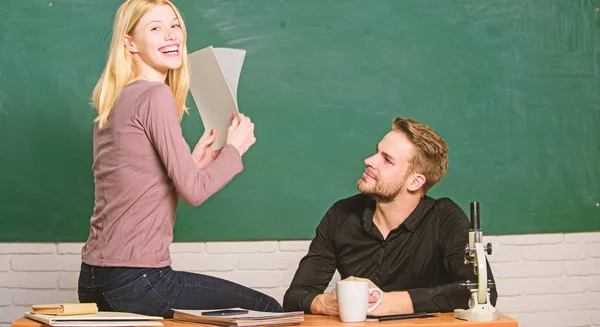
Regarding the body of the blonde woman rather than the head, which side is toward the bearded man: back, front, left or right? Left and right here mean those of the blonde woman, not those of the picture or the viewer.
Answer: front

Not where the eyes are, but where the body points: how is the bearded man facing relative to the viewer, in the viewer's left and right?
facing the viewer and to the left of the viewer

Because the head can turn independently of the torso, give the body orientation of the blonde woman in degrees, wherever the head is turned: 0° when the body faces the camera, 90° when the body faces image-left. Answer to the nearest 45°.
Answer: approximately 225°

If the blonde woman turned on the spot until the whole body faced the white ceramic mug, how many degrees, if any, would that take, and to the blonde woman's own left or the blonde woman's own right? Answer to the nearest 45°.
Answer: approximately 45° to the blonde woman's own right

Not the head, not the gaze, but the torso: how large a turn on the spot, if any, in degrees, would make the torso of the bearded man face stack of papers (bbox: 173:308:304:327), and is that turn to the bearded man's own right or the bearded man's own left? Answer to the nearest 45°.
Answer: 0° — they already face it

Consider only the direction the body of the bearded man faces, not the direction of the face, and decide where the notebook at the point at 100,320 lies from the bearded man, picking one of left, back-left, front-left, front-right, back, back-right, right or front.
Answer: front

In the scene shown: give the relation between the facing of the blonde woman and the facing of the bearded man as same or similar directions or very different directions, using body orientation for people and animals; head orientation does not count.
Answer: very different directions

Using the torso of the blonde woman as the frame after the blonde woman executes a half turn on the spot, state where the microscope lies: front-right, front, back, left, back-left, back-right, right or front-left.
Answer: back-left

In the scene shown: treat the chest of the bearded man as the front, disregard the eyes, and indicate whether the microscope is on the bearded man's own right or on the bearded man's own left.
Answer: on the bearded man's own left

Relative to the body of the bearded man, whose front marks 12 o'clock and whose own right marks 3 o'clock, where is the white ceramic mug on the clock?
The white ceramic mug is roughly at 11 o'clock from the bearded man.

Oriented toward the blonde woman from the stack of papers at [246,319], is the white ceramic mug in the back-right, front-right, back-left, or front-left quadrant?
back-right
